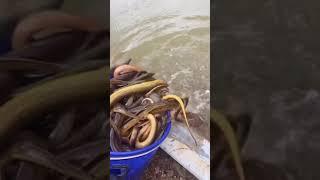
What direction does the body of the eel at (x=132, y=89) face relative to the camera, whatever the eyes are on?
to the viewer's right
